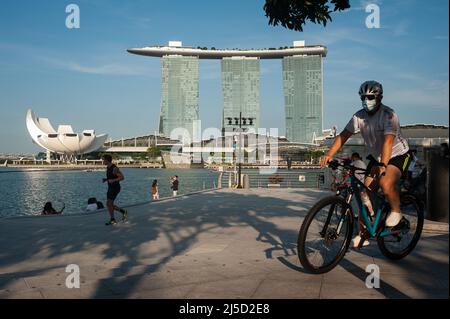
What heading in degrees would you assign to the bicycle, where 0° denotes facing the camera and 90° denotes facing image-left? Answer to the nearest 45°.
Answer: approximately 45°

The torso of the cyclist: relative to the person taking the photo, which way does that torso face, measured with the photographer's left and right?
facing the viewer and to the left of the viewer
